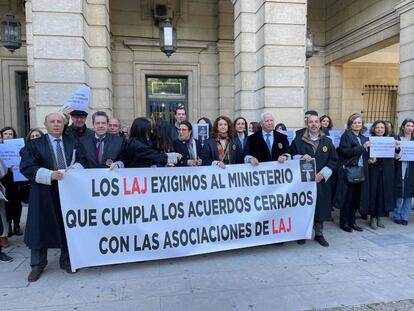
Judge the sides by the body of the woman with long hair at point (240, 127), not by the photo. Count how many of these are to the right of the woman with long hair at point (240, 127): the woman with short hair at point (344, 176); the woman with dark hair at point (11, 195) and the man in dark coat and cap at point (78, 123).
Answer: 2

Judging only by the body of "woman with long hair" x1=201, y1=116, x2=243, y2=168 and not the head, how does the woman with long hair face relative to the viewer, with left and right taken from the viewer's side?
facing the viewer

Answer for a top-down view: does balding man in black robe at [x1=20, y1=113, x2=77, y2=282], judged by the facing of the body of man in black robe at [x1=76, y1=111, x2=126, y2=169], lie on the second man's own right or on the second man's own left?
on the second man's own right

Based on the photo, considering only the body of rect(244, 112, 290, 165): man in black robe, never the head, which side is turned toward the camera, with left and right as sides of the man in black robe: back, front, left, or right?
front

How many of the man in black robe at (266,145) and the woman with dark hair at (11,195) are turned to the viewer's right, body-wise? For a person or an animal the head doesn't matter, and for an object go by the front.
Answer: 0

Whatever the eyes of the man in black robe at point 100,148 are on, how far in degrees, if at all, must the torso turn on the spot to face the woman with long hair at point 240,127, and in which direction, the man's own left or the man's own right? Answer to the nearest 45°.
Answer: approximately 90° to the man's own left

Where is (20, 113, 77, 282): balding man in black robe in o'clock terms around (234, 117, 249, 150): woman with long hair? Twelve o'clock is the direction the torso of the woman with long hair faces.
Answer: The balding man in black robe is roughly at 2 o'clock from the woman with long hair.

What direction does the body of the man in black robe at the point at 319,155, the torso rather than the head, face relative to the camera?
toward the camera

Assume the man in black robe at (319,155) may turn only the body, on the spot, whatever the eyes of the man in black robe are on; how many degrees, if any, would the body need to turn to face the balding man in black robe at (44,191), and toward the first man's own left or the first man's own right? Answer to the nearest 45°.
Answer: approximately 45° to the first man's own right

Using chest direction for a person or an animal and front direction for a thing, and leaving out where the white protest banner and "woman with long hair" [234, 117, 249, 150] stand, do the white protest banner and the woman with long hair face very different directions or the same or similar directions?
same or similar directions

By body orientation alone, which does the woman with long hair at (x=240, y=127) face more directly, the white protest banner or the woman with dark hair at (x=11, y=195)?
the white protest banner

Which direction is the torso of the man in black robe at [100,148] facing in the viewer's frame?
toward the camera
